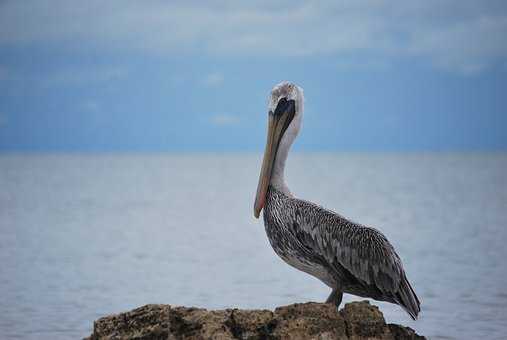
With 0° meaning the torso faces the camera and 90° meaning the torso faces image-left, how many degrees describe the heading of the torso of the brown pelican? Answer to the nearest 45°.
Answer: approximately 90°
